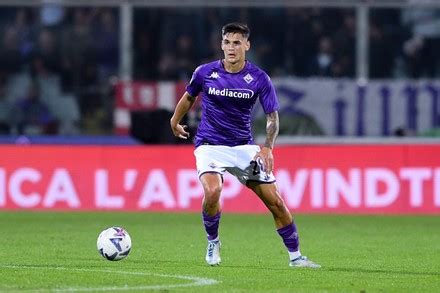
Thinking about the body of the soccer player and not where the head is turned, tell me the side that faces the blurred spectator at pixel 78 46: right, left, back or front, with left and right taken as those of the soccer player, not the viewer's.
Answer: back

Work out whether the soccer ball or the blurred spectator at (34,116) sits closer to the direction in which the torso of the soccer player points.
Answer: the soccer ball

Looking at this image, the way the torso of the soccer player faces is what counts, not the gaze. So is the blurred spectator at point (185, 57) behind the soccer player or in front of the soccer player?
behind

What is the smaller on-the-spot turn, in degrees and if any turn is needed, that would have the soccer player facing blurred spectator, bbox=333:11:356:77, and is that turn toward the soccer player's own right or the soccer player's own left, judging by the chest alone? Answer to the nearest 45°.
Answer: approximately 180°

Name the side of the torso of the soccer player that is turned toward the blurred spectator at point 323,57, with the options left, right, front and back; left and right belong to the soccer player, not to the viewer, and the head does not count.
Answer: back

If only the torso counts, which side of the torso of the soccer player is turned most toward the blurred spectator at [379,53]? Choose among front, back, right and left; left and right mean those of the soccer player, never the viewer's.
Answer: back

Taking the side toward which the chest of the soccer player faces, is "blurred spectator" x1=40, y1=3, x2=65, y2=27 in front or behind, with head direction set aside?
behind

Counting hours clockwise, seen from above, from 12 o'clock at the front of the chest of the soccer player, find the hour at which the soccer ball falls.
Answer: The soccer ball is roughly at 3 o'clock from the soccer player.

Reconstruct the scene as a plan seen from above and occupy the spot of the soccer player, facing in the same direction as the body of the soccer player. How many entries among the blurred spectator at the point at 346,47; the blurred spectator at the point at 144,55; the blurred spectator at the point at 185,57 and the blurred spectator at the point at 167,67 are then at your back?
4

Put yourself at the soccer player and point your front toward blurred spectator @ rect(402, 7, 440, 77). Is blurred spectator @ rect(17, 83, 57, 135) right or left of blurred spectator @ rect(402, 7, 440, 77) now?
left

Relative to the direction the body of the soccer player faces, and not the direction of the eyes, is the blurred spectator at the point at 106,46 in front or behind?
behind

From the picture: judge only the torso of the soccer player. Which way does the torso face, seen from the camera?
toward the camera

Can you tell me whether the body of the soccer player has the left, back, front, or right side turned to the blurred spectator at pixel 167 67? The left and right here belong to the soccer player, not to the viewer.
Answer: back
